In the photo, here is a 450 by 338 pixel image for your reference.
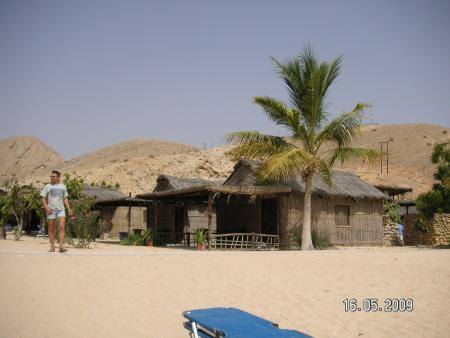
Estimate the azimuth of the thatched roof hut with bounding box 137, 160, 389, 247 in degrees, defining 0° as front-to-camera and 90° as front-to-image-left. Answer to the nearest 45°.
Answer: approximately 0°

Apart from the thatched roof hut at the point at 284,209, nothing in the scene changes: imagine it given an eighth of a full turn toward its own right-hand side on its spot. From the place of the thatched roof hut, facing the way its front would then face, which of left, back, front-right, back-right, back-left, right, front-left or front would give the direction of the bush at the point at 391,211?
back

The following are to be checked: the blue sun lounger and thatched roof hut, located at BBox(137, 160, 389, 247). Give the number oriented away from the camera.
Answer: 0

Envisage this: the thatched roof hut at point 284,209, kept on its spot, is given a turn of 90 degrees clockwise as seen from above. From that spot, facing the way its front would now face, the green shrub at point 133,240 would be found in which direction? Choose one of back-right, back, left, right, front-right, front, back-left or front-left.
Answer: front

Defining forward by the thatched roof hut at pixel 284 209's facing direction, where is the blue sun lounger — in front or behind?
in front
